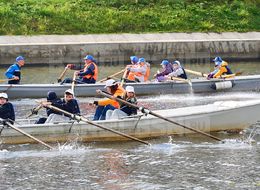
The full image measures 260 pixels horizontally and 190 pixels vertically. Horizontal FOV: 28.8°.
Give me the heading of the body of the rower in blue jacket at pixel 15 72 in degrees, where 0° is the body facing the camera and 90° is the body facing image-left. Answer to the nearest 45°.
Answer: approximately 270°

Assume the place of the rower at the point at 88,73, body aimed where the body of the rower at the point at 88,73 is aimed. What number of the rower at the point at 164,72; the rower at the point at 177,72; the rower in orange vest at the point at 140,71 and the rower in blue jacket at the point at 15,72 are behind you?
3

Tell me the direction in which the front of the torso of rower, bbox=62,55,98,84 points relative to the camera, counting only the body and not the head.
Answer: to the viewer's left

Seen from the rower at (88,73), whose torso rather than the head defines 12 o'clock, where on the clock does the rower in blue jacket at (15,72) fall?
The rower in blue jacket is roughly at 12 o'clock from the rower.

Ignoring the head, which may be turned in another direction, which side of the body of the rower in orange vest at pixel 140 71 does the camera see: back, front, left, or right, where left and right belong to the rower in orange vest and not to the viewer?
left

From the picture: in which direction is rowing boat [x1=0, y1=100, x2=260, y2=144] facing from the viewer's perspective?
to the viewer's right

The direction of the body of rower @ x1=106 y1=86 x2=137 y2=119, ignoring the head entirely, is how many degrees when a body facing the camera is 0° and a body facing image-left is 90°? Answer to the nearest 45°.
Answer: approximately 45°

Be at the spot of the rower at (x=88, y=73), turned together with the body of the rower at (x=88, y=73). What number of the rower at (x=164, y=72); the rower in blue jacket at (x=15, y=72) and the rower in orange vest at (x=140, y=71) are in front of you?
1

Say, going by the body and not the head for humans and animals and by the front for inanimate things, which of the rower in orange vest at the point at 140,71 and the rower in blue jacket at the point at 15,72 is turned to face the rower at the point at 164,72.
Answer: the rower in blue jacket

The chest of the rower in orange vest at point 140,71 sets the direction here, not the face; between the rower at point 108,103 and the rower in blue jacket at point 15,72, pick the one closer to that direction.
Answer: the rower in blue jacket

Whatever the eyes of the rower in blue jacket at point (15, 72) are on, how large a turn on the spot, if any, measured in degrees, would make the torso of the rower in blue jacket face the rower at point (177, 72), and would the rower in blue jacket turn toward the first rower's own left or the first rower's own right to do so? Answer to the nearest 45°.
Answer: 0° — they already face them

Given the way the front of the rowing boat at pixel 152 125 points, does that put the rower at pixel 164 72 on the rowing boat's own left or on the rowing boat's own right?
on the rowing boat's own left
